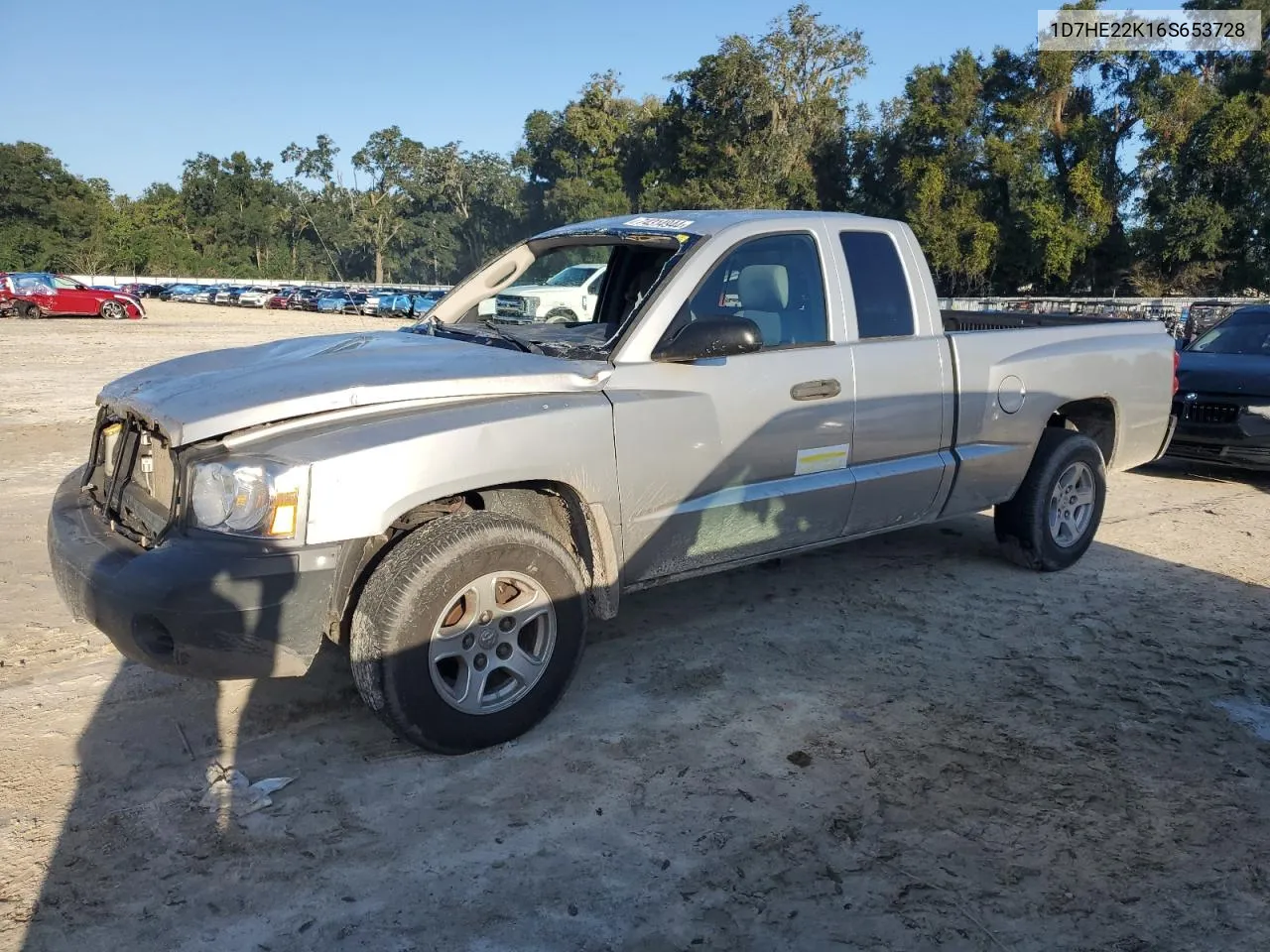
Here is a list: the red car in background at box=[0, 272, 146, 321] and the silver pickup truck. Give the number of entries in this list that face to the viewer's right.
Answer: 1

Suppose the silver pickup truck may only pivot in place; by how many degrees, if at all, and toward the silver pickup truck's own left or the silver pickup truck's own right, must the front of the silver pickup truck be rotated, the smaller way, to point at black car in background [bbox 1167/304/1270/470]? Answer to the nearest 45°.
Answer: approximately 180°

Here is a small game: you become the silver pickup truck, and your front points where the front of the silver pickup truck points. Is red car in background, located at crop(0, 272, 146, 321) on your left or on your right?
on your right

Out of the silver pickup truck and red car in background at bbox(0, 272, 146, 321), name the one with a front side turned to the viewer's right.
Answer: the red car in background

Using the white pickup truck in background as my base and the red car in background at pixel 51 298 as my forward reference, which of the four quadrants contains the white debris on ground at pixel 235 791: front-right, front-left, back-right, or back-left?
back-left

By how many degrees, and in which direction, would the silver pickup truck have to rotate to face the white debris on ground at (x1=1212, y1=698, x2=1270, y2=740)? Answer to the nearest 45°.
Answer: approximately 135° to its left

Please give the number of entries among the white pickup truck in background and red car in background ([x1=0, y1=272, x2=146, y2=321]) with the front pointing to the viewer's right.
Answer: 1

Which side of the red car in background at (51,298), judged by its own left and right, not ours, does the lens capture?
right

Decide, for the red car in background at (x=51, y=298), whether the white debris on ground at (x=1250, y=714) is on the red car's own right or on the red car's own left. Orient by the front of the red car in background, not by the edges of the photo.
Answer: on the red car's own right
